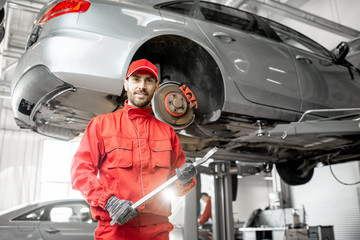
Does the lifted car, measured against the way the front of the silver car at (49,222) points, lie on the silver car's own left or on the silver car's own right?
on the silver car's own right

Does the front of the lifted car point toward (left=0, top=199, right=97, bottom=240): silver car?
no

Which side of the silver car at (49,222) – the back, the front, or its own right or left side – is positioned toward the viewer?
right

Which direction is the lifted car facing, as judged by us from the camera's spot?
facing away from the viewer and to the right of the viewer

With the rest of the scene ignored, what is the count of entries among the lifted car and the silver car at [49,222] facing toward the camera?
0
